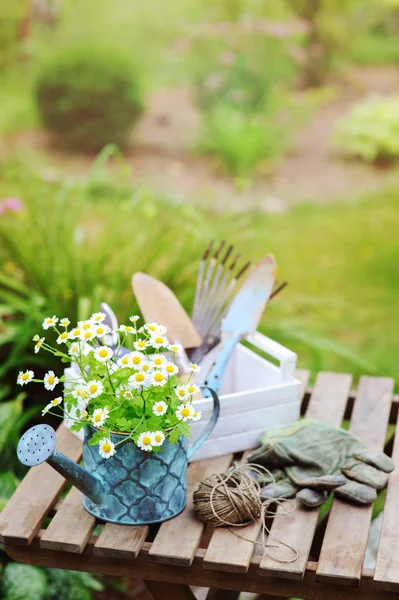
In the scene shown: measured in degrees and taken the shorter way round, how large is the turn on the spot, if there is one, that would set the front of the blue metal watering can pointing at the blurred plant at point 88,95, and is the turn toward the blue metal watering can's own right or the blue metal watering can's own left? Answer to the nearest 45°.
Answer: approximately 135° to the blue metal watering can's own right

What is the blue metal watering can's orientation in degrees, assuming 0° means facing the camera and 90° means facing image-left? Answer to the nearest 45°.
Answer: approximately 45°

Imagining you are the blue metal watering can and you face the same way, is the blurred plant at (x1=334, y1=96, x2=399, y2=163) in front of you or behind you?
behind
